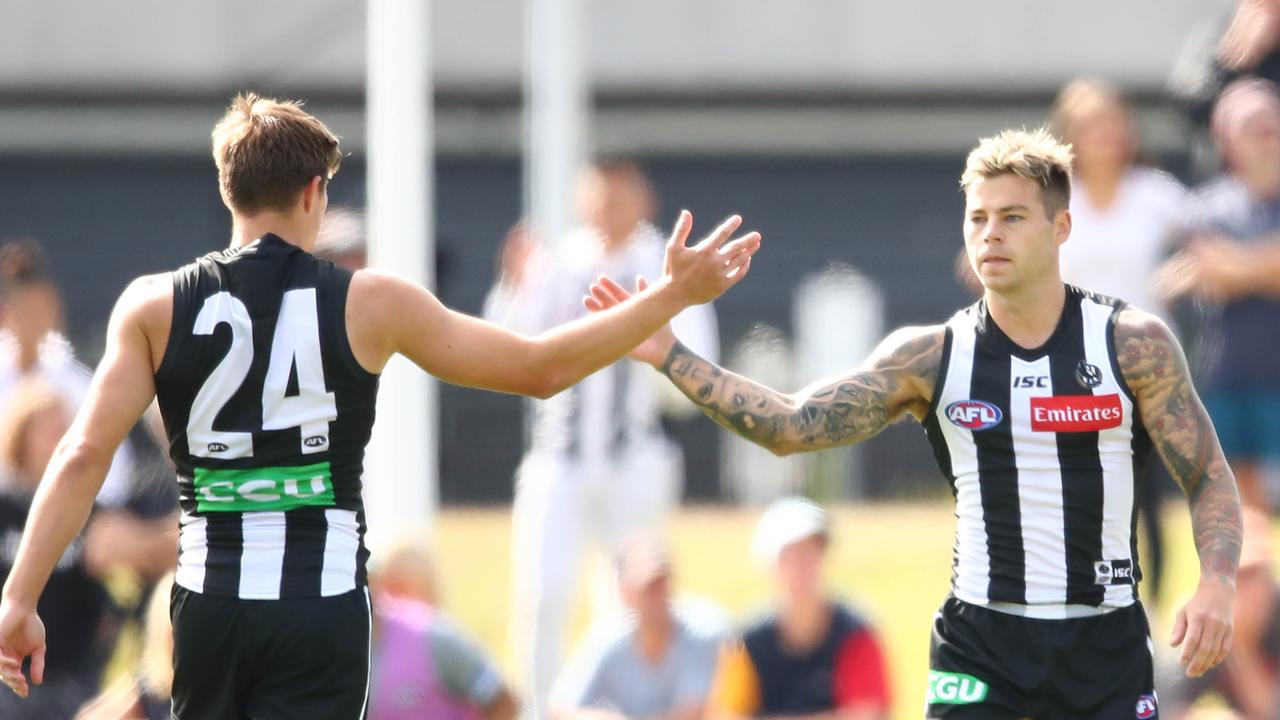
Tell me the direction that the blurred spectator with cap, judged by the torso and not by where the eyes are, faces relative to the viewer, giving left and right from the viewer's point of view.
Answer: facing the viewer

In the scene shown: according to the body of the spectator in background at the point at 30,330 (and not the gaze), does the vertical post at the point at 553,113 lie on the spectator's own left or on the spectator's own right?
on the spectator's own left

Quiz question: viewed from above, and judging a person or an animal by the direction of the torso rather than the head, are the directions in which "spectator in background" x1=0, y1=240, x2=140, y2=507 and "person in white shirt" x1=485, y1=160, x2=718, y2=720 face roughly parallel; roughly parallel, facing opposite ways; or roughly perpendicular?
roughly parallel

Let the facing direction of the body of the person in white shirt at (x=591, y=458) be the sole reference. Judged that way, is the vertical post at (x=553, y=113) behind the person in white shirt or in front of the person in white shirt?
behind

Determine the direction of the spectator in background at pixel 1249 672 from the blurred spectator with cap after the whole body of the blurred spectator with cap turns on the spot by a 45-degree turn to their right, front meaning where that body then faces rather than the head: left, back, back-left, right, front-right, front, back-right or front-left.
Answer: back-left

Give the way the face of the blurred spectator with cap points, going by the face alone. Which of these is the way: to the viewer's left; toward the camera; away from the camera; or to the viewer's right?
toward the camera

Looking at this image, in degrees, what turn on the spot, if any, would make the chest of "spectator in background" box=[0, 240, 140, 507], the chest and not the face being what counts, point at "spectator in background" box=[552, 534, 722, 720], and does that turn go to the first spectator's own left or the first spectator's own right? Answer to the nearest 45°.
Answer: approximately 45° to the first spectator's own left

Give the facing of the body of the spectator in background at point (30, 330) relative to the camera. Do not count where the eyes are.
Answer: toward the camera

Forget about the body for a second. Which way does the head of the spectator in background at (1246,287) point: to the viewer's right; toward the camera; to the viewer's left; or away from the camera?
toward the camera
